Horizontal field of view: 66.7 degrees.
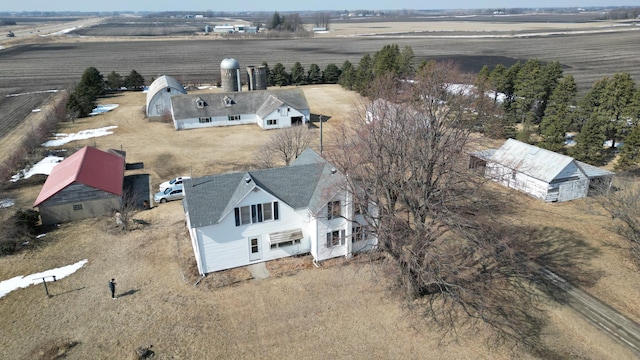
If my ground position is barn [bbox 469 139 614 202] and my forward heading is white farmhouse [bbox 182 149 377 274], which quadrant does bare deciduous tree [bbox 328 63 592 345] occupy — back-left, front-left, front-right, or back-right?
front-left

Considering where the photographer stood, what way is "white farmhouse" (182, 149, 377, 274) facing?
facing the viewer

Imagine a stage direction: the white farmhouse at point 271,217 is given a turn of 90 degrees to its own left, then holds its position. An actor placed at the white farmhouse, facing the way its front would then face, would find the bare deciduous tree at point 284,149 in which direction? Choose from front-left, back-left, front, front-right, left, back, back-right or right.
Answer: left

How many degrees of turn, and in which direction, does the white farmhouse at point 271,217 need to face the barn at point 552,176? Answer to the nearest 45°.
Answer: approximately 90° to its left

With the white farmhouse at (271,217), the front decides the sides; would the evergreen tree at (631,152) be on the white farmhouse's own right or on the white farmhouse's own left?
on the white farmhouse's own left

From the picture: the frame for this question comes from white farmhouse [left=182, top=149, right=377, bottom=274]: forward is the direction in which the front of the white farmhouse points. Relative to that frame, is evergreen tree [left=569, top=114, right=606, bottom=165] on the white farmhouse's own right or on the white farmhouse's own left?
on the white farmhouse's own left

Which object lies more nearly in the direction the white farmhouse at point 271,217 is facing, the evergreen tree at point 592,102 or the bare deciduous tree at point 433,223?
the bare deciduous tree

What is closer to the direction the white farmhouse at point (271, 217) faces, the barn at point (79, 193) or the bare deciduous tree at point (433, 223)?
the bare deciduous tree

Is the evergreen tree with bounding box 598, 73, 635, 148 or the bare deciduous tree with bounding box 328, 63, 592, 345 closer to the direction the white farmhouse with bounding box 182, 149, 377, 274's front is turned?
the bare deciduous tree

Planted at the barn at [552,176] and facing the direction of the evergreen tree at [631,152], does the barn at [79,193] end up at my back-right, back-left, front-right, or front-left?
back-left

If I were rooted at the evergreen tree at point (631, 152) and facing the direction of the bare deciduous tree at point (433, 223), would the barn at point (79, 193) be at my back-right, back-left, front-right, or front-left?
front-right

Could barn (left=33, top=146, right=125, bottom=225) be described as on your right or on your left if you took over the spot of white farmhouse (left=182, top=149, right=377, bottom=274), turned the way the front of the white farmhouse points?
on your right

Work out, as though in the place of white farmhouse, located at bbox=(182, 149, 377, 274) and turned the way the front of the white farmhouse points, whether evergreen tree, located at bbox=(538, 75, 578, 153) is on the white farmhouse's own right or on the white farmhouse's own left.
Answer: on the white farmhouse's own left
